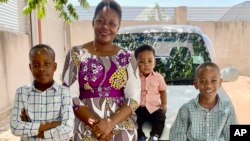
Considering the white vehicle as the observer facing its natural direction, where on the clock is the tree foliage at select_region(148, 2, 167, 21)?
The tree foliage is roughly at 6 o'clock from the white vehicle.

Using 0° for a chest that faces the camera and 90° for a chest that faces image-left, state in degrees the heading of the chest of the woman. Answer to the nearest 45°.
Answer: approximately 0°

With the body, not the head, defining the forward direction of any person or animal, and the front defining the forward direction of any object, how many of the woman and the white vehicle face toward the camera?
2

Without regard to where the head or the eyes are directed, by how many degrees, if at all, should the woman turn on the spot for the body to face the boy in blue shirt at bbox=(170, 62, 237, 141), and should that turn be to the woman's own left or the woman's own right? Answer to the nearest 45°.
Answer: approximately 90° to the woman's own left

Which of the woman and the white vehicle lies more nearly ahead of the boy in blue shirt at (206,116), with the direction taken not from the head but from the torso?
the woman

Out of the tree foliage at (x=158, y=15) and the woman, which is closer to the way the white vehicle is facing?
the woman

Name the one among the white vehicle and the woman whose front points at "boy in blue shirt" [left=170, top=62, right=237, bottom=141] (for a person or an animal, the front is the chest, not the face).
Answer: the white vehicle

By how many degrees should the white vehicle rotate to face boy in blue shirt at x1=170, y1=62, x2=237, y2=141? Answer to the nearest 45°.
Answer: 0° — it already faces them

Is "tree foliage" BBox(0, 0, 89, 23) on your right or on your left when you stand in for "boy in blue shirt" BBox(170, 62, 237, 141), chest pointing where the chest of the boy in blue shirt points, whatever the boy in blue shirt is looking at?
on your right

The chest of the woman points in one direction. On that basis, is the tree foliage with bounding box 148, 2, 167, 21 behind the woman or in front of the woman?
behind
